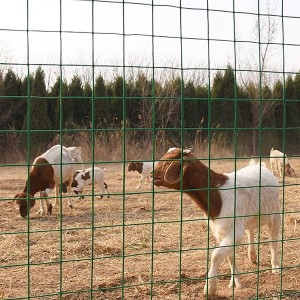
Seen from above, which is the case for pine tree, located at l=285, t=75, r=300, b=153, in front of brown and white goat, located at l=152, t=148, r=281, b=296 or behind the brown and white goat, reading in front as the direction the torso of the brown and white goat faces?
behind

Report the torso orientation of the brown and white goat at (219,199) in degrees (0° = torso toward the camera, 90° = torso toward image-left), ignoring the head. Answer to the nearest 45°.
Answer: approximately 45°

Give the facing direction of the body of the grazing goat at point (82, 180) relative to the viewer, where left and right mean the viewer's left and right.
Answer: facing to the left of the viewer
